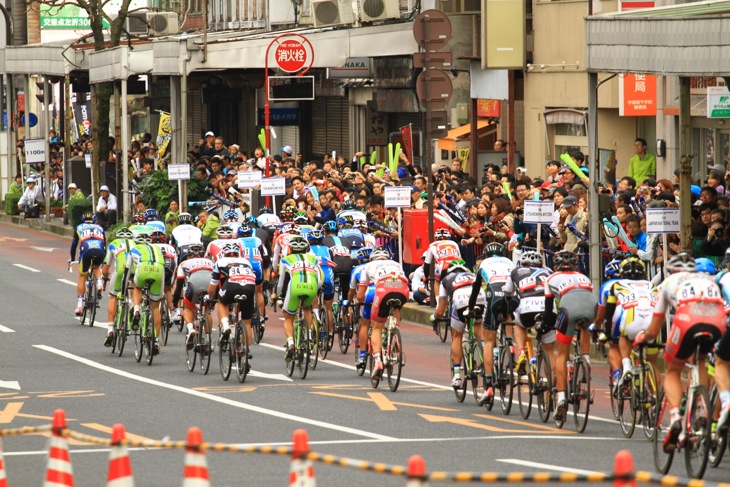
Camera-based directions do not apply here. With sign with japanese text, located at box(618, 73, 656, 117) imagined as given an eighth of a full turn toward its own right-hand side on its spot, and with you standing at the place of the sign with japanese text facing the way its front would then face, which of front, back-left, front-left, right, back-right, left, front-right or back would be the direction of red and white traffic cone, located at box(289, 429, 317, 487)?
front-left

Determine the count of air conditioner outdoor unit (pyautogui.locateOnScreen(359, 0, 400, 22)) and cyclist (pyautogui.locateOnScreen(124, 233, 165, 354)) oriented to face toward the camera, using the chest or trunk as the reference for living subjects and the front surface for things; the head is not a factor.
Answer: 1

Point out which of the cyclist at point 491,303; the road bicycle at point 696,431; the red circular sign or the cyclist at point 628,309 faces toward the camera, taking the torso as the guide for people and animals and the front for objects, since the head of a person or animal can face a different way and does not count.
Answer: the red circular sign

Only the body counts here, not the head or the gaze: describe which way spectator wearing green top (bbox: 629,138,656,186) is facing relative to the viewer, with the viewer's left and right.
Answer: facing the viewer and to the left of the viewer

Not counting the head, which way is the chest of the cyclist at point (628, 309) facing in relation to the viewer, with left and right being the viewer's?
facing away from the viewer and to the left of the viewer

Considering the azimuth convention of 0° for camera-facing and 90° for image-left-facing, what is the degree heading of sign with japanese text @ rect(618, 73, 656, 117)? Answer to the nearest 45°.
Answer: approximately 0°

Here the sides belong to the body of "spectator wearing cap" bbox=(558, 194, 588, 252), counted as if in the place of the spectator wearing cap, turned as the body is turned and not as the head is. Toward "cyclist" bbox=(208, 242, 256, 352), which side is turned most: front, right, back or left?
front

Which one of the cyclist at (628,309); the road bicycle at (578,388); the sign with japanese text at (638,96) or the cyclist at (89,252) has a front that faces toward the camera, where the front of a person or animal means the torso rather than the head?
the sign with japanese text

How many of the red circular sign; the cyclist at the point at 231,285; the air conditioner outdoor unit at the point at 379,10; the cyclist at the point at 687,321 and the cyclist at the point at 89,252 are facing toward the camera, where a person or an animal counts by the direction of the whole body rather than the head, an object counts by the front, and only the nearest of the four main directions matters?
2

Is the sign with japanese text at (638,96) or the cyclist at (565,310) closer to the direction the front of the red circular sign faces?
the cyclist

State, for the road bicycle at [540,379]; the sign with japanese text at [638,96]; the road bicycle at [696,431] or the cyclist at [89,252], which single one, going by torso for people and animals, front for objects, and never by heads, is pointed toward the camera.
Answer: the sign with japanese text

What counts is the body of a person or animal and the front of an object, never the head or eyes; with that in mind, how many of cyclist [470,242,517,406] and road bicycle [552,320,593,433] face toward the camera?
0

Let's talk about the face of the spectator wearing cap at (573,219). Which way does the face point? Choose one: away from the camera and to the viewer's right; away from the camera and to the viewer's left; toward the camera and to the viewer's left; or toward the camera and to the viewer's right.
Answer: toward the camera and to the viewer's left

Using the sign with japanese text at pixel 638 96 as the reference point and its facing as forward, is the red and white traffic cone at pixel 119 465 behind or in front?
in front
